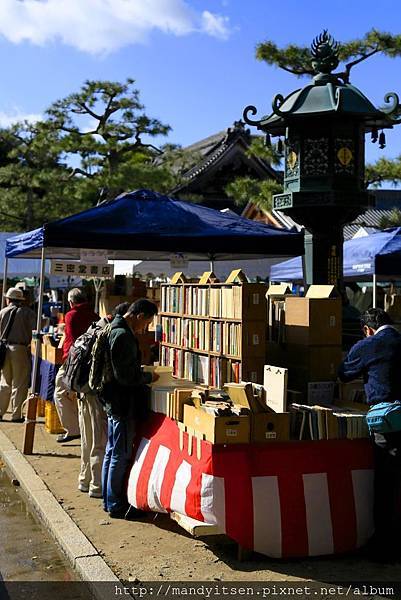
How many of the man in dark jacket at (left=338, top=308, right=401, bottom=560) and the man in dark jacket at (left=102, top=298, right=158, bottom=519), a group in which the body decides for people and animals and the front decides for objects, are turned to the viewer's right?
1

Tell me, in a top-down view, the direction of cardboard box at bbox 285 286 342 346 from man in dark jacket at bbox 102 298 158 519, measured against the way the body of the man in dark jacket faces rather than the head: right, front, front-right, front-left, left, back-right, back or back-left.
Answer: front

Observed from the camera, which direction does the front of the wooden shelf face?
facing the viewer and to the left of the viewer

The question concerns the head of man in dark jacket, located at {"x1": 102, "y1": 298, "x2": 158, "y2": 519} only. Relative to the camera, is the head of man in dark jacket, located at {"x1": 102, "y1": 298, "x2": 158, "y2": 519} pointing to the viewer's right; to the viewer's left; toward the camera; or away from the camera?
to the viewer's right

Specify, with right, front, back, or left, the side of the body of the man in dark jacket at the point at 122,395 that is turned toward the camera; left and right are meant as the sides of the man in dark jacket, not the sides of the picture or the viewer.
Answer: right

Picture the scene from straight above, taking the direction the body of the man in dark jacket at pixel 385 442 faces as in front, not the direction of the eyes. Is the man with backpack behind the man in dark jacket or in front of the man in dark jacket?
in front

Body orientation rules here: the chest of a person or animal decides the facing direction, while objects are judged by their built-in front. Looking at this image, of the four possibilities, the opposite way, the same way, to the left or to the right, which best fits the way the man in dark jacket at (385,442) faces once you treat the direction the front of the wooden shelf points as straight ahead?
to the right

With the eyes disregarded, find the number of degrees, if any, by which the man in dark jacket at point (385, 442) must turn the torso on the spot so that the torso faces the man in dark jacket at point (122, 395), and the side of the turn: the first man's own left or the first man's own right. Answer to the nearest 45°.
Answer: approximately 45° to the first man's own left

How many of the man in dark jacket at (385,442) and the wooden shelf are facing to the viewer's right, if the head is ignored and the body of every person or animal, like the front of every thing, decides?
0

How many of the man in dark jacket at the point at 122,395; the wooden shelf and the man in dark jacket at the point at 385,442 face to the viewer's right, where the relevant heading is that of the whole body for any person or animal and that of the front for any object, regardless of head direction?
1
